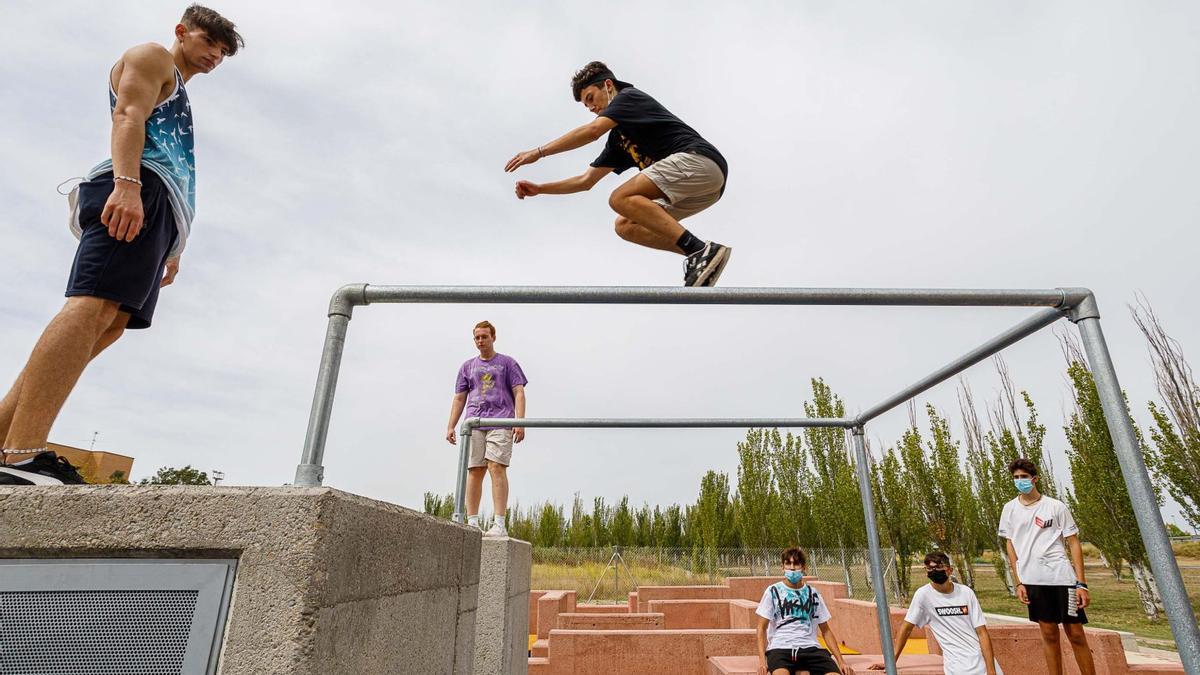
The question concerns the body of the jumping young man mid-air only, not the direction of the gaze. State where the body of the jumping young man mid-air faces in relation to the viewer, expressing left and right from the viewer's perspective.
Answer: facing to the left of the viewer

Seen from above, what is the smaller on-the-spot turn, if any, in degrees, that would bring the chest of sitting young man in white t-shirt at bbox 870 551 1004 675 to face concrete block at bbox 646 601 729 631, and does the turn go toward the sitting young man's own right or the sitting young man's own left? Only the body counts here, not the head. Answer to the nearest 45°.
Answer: approximately 135° to the sitting young man's own right

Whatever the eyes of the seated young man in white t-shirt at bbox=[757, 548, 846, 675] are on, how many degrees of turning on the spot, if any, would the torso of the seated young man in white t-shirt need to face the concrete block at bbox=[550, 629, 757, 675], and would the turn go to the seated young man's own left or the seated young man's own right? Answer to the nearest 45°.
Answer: approximately 135° to the seated young man's own right

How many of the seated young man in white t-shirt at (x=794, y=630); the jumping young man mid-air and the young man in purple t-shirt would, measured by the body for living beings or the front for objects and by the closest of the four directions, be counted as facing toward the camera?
2

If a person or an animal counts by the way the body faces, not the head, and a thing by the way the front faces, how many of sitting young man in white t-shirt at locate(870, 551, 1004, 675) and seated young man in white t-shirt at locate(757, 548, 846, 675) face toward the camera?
2

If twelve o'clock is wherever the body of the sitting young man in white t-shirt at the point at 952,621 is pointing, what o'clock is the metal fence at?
The metal fence is roughly at 5 o'clock from the sitting young man in white t-shirt.

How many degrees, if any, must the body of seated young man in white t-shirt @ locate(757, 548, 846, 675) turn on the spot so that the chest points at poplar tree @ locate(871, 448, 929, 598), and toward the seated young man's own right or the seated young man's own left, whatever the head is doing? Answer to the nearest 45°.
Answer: approximately 180°

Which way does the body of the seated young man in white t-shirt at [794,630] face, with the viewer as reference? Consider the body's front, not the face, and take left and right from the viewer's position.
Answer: facing the viewer

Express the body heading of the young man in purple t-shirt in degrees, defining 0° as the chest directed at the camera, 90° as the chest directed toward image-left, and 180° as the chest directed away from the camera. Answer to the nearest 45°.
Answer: approximately 0°

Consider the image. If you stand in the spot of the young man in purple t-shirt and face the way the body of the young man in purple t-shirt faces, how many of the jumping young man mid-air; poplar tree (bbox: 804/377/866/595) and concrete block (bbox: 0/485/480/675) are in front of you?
2

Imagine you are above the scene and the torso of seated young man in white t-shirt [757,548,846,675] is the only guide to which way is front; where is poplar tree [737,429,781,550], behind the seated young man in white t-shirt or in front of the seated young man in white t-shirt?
behind
